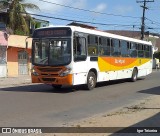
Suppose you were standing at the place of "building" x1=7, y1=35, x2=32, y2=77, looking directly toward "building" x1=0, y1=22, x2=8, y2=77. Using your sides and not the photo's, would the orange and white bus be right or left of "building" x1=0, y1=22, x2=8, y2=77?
left

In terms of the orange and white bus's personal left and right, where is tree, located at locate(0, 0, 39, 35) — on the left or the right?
on its right

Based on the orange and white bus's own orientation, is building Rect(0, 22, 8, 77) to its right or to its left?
on its right

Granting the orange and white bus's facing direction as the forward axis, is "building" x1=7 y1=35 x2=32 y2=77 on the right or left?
on its right

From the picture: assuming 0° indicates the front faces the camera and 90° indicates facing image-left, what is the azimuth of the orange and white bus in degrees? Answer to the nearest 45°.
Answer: approximately 45°
